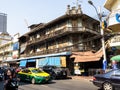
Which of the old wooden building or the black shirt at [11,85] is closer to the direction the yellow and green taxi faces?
the black shirt
